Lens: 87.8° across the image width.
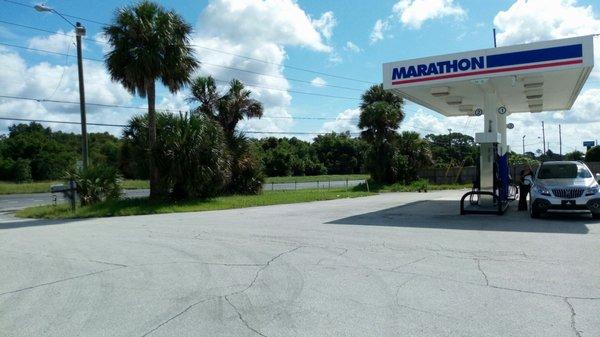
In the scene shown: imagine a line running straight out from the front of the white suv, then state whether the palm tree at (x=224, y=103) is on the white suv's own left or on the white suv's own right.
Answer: on the white suv's own right

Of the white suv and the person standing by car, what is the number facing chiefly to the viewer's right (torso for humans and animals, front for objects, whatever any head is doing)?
1

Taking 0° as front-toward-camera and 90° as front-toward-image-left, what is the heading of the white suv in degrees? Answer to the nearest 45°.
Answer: approximately 0°

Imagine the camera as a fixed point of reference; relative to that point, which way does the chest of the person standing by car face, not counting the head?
to the viewer's right
